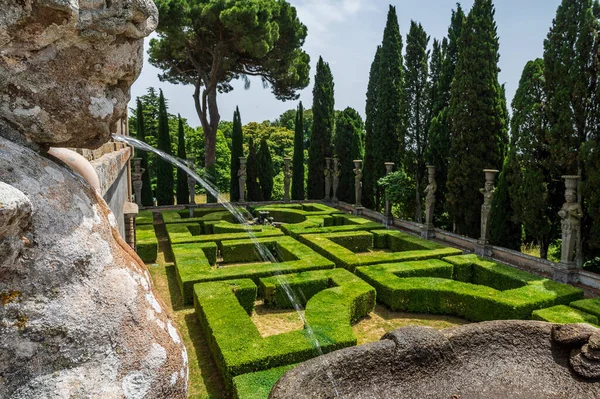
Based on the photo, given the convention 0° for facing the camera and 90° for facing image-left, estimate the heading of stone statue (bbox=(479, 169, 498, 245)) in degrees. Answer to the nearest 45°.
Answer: approximately 45°

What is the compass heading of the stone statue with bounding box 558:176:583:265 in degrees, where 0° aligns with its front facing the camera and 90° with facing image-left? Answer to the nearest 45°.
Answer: approximately 45°

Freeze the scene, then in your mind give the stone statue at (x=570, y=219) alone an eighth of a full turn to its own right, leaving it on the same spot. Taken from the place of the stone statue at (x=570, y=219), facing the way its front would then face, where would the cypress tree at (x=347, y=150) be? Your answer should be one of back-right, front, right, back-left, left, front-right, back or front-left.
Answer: front-right

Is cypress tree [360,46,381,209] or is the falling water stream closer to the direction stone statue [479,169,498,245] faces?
the falling water stream

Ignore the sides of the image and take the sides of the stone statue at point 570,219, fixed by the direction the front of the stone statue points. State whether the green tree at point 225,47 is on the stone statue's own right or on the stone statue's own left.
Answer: on the stone statue's own right

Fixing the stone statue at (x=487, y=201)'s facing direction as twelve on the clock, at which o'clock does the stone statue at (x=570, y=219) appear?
the stone statue at (x=570, y=219) is roughly at 9 o'clock from the stone statue at (x=487, y=201).

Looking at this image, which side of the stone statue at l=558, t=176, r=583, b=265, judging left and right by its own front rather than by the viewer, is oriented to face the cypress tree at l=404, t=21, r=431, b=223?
right

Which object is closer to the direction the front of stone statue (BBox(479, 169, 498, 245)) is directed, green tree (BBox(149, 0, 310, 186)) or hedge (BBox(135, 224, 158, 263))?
the hedge

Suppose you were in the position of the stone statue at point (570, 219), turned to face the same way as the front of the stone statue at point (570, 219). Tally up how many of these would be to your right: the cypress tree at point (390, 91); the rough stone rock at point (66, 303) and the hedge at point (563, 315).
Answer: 1
